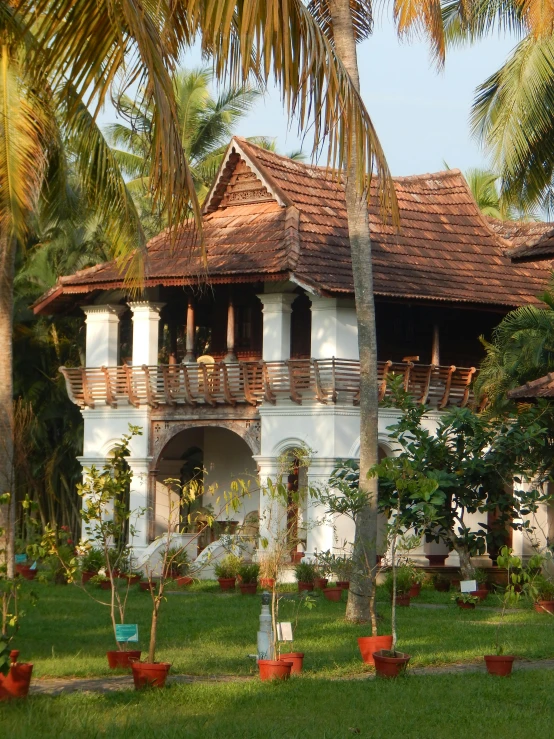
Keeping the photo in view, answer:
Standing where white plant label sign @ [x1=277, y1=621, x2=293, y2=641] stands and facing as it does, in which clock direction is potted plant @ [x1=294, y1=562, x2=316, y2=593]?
The potted plant is roughly at 6 o'clock from the white plant label sign.

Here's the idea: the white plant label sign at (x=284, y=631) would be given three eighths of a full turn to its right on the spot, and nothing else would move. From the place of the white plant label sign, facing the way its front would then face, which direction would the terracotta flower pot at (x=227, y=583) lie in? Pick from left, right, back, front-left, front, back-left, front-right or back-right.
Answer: front-right

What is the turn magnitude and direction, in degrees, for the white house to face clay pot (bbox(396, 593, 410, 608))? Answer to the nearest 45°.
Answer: approximately 45° to its left

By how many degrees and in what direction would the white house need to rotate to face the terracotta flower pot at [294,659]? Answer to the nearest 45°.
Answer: approximately 45° to its left

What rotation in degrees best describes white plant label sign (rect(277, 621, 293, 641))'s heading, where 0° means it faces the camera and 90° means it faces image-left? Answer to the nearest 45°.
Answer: approximately 0°

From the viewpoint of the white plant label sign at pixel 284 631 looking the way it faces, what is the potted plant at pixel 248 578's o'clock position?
The potted plant is roughly at 6 o'clock from the white plant label sign.

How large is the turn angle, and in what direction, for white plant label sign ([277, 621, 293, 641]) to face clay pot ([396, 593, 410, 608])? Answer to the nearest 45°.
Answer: approximately 180°

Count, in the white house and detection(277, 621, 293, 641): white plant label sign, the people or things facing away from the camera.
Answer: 0

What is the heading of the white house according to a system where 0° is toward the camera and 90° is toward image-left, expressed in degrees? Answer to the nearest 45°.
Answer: approximately 45°
